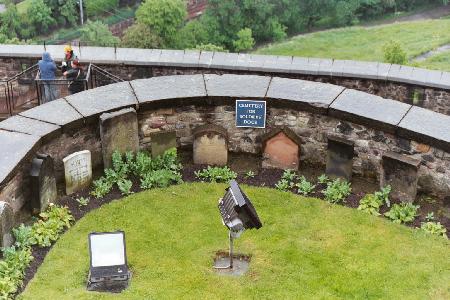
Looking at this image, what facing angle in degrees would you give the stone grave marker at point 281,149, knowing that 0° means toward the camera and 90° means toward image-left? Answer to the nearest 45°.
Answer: approximately 0°

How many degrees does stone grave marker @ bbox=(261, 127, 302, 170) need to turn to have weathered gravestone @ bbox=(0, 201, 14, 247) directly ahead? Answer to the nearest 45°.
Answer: approximately 45° to its right

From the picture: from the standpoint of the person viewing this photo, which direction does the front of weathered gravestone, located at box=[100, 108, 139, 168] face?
facing the viewer and to the right of the viewer

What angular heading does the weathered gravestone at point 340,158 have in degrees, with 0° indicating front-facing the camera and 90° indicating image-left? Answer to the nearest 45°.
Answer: approximately 45°

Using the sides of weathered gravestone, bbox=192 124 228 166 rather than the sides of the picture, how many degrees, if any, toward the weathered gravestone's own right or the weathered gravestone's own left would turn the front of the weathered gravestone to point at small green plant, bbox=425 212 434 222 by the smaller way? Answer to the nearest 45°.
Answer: approximately 45° to the weathered gravestone's own left

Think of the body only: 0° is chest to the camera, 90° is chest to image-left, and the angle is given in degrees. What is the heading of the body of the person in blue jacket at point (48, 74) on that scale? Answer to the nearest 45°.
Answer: approximately 180°

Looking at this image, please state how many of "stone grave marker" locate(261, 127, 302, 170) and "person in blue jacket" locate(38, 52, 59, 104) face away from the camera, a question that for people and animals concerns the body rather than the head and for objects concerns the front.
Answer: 1

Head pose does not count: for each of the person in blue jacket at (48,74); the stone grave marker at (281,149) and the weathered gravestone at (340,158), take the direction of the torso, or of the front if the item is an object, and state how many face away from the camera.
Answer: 1

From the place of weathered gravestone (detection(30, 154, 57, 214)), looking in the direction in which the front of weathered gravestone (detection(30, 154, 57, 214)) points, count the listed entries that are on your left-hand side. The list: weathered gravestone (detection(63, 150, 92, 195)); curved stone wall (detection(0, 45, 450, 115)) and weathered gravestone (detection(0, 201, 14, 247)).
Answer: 2

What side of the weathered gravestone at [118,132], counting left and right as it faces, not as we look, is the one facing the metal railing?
back

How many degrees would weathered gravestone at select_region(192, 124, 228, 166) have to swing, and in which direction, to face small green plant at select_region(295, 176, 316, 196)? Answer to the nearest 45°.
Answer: approximately 45° to its left

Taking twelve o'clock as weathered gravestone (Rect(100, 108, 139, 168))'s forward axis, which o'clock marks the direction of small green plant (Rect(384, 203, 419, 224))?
The small green plant is roughly at 11 o'clock from the weathered gravestone.
